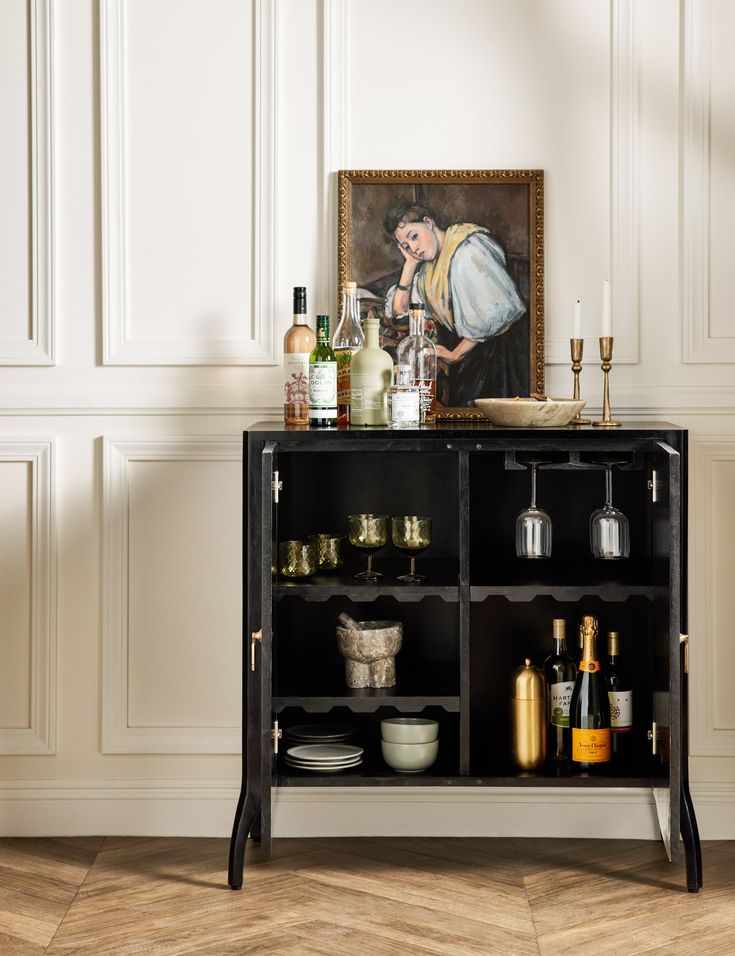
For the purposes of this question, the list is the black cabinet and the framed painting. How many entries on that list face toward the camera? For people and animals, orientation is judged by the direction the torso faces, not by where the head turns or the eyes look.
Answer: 2

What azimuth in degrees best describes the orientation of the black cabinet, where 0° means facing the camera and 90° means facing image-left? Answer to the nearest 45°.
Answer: approximately 0°

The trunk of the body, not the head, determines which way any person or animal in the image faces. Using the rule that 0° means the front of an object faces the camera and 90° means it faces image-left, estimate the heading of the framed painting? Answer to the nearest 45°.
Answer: approximately 0°
